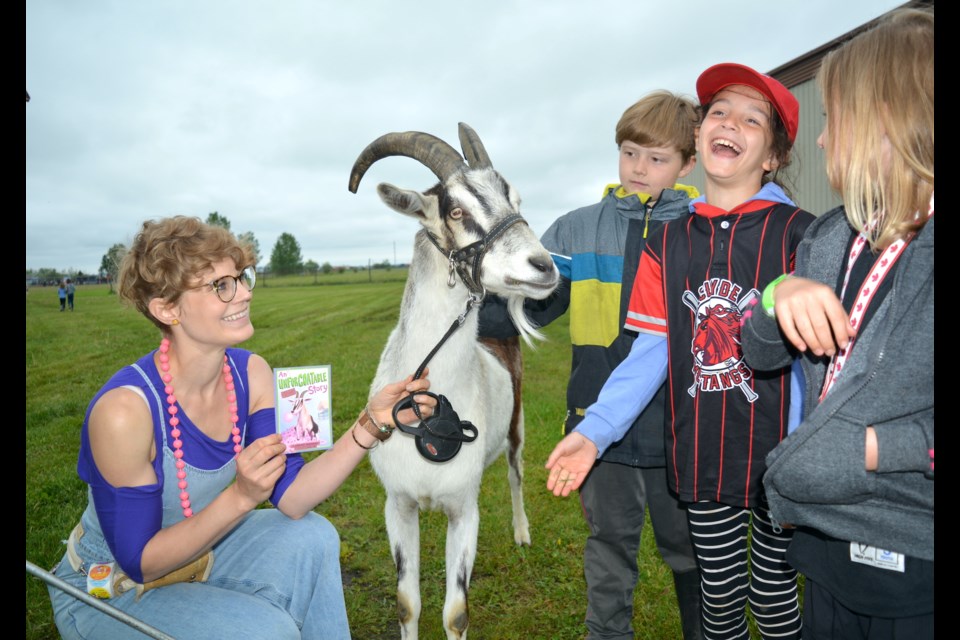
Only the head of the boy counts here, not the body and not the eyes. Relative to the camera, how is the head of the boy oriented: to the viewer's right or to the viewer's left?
to the viewer's left

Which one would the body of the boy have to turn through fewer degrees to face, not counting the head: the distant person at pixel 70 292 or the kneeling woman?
the kneeling woman

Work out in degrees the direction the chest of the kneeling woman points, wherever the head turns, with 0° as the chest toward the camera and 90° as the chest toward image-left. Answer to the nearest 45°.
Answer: approximately 315°

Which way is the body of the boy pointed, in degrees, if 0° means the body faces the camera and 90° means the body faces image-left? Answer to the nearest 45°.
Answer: approximately 0°

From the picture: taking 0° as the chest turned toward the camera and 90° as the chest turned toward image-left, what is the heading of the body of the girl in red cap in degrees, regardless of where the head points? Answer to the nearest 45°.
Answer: approximately 0°

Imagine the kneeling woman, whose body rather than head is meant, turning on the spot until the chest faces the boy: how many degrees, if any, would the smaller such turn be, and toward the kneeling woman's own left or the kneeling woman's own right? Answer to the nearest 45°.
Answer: approximately 45° to the kneeling woman's own left

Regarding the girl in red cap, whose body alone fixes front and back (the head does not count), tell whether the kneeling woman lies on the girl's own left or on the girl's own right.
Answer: on the girl's own right

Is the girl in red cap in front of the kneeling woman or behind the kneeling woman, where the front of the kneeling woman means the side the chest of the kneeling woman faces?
in front
